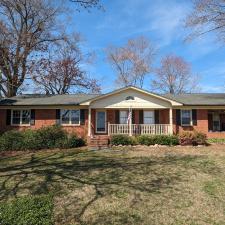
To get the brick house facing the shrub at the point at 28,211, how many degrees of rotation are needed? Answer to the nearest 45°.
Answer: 0° — it already faces it

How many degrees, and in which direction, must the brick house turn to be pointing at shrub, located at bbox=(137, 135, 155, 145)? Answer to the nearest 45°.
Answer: approximately 45° to its left

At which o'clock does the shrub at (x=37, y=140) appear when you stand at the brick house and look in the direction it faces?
The shrub is roughly at 2 o'clock from the brick house.

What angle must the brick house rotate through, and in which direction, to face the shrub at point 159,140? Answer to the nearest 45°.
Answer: approximately 45° to its left

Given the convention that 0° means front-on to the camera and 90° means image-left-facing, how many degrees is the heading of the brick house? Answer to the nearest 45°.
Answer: approximately 0°

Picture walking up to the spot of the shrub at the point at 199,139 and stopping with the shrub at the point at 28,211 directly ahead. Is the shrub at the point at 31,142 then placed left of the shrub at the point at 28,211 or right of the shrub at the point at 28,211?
right

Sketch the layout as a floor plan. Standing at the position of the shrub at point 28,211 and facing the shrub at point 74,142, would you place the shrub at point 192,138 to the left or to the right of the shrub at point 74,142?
right

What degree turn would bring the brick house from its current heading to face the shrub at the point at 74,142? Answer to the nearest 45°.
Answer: approximately 45° to its right

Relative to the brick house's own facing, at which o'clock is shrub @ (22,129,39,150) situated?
The shrub is roughly at 2 o'clock from the brick house.
